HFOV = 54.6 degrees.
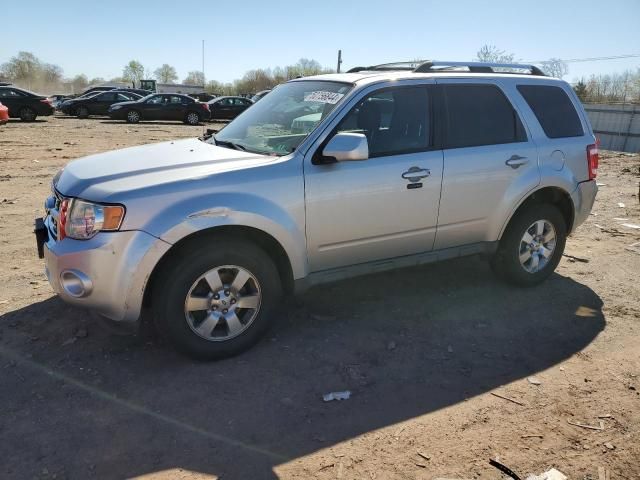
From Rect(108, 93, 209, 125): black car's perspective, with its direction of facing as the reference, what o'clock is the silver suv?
The silver suv is roughly at 9 o'clock from the black car.

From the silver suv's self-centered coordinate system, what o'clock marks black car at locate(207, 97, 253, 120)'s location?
The black car is roughly at 4 o'clock from the silver suv.

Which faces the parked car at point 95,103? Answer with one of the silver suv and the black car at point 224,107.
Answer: the black car

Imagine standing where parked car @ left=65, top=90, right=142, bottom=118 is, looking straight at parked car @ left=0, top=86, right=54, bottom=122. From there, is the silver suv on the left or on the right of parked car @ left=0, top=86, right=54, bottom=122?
left

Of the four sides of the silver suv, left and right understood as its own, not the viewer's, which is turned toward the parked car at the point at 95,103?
right

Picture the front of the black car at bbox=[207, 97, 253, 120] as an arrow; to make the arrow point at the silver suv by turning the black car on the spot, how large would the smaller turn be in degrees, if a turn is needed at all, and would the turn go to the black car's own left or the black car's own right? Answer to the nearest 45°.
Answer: approximately 90° to the black car's own left

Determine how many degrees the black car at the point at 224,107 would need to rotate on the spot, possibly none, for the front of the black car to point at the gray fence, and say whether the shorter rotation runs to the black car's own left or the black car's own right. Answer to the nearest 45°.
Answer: approximately 180°

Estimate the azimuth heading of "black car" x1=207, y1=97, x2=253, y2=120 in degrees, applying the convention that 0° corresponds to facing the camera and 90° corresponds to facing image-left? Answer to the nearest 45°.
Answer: approximately 90°

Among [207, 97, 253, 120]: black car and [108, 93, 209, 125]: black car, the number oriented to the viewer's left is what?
2

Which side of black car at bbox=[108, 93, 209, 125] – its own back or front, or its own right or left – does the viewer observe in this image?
left

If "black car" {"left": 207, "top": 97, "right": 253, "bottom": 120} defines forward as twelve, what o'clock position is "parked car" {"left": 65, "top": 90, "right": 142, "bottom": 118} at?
The parked car is roughly at 12 o'clock from the black car.
